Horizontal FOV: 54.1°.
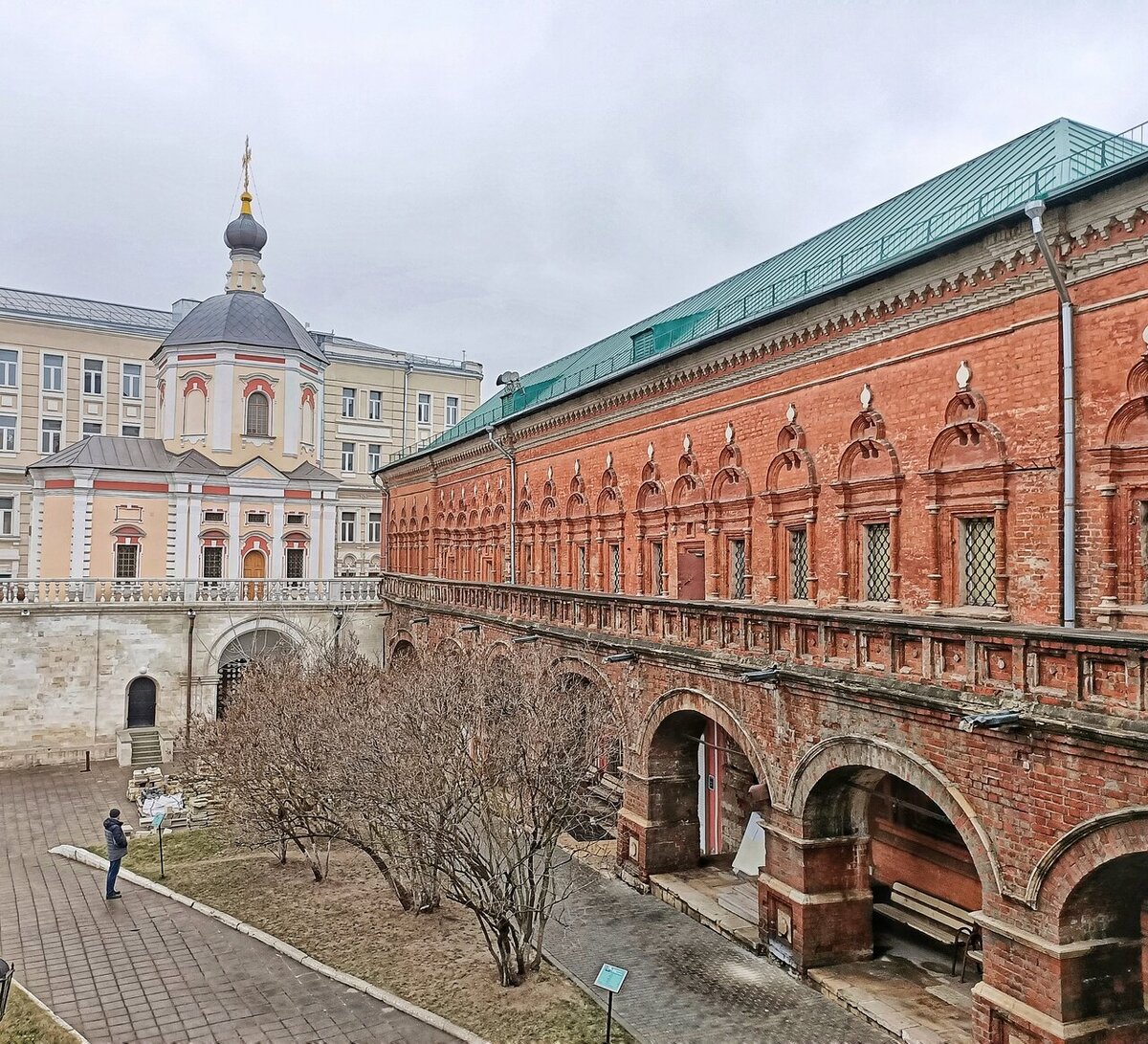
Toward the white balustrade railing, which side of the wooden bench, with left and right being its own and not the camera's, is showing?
right

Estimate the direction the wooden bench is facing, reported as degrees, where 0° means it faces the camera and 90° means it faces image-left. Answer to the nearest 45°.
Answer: approximately 45°

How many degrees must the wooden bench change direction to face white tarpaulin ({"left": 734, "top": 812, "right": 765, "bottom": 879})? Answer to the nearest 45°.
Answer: approximately 90° to its right

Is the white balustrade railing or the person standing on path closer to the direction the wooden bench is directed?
the person standing on path

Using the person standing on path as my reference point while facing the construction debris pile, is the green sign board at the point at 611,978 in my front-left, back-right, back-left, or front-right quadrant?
back-right

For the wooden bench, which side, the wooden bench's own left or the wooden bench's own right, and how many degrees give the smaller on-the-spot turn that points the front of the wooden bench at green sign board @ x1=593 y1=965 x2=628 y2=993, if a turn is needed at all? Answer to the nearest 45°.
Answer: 0° — it already faces it

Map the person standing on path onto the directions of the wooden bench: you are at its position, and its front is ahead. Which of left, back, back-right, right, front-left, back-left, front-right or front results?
front-right

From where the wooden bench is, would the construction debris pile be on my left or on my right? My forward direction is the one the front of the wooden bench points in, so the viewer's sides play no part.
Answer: on my right

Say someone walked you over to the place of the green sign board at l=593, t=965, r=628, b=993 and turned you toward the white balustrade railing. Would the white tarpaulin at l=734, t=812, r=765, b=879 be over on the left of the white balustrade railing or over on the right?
right
